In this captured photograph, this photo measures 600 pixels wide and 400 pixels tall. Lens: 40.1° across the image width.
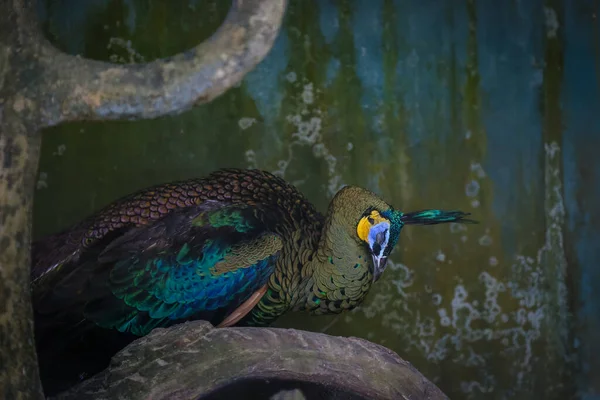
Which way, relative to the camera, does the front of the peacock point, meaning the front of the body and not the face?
to the viewer's right
